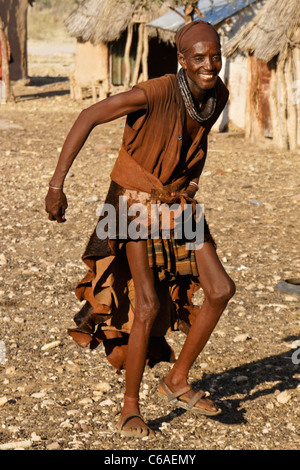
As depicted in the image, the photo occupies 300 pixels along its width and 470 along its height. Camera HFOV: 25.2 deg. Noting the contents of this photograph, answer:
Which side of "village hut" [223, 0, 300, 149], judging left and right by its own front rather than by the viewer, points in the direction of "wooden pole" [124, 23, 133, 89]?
right

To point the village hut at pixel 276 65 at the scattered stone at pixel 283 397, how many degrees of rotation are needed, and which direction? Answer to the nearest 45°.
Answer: approximately 45° to its left

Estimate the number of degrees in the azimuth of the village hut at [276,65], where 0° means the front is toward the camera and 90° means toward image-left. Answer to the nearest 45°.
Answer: approximately 45°

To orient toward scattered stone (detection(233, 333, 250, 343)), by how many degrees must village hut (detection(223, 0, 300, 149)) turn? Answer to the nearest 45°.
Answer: approximately 45° to its left

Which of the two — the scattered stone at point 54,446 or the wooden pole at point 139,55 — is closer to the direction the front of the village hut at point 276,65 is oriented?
the scattered stone

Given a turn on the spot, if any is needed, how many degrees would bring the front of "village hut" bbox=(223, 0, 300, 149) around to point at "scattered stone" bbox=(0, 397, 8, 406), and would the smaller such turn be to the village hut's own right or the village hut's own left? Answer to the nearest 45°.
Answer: approximately 45° to the village hut's own left

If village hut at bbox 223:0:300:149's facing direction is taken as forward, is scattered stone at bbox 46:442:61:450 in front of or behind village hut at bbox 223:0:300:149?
in front

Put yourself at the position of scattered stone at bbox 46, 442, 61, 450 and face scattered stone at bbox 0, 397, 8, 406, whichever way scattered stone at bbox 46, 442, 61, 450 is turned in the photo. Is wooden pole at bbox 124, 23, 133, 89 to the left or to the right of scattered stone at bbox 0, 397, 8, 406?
right

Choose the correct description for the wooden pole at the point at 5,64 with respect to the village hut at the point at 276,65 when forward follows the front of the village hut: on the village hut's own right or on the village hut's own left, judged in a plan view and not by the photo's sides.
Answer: on the village hut's own right

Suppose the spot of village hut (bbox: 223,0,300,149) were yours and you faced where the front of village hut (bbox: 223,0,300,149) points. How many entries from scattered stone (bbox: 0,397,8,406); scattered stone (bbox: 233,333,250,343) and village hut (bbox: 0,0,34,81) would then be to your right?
1

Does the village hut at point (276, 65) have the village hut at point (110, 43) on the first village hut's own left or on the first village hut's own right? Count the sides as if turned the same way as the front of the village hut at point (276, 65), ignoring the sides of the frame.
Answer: on the first village hut's own right

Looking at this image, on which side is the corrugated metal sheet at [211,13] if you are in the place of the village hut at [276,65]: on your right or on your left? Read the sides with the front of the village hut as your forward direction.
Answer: on your right

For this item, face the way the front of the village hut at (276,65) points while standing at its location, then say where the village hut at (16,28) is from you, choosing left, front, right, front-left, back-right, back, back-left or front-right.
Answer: right

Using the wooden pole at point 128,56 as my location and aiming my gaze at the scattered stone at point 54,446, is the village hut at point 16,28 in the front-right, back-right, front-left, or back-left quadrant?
back-right
